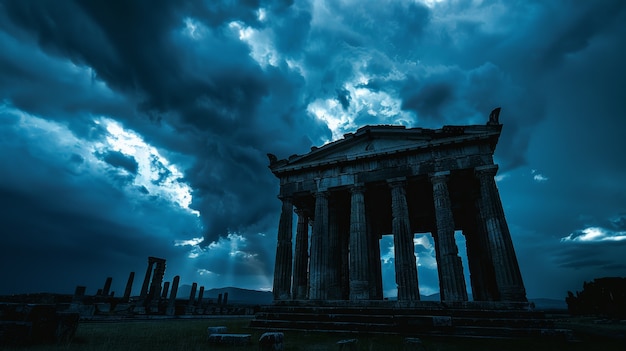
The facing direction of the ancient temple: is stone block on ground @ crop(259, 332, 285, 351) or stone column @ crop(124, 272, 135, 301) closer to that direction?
the stone block on ground

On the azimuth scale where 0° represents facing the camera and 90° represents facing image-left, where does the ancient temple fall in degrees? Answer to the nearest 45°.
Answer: approximately 0°

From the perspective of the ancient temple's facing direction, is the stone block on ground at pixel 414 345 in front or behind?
in front

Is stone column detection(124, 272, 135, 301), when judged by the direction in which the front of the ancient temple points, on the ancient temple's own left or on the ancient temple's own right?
on the ancient temple's own right

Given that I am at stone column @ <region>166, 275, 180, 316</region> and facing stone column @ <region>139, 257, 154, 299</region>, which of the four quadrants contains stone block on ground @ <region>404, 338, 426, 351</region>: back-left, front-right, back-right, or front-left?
back-left

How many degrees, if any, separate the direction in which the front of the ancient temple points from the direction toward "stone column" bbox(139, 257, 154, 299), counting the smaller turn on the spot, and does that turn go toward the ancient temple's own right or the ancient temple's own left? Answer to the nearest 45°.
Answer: approximately 90° to the ancient temple's own right

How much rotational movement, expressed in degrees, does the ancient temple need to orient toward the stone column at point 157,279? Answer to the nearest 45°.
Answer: approximately 90° to its right

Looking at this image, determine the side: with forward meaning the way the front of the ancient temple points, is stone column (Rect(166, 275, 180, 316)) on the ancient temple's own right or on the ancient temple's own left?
on the ancient temple's own right
